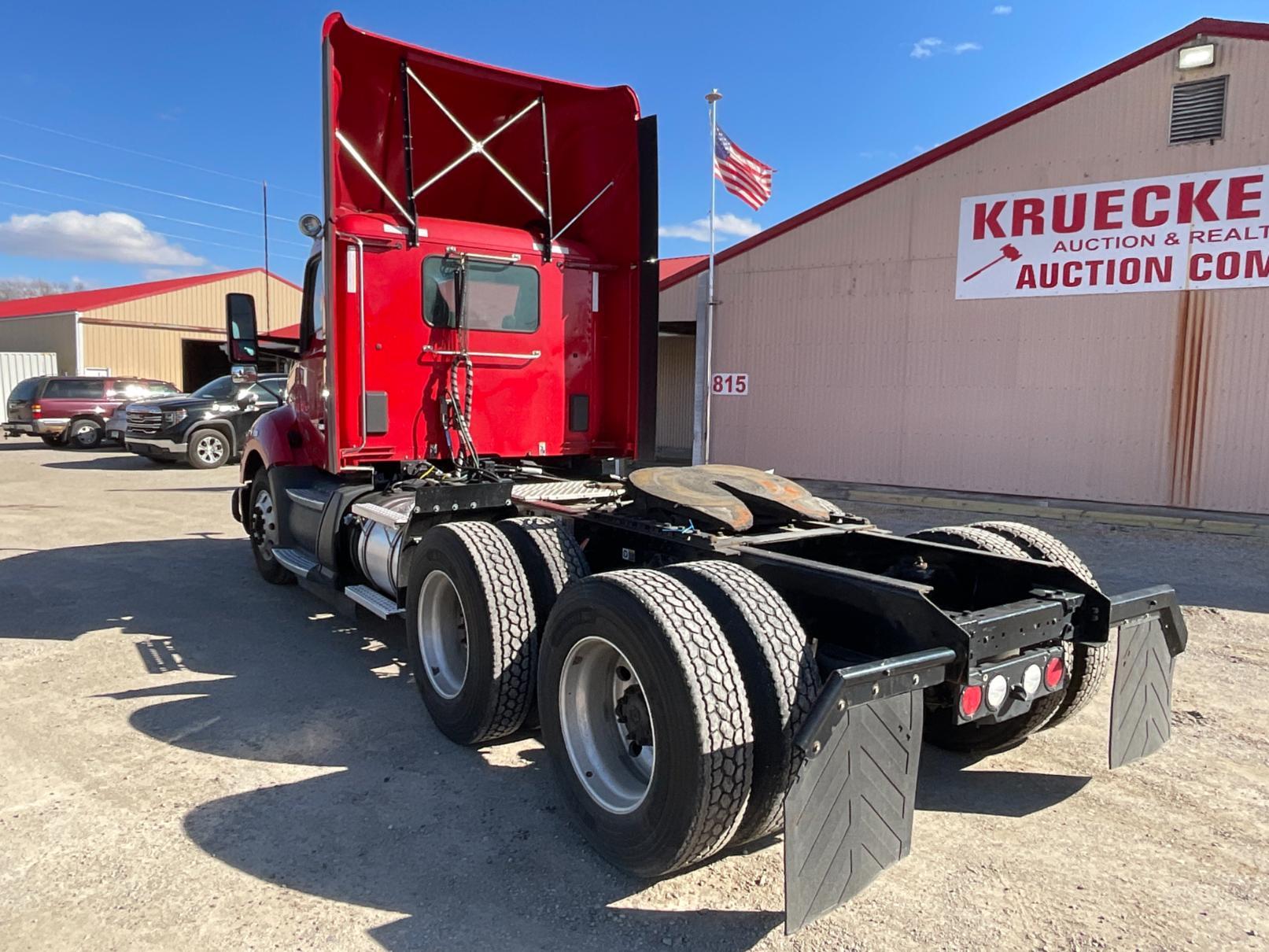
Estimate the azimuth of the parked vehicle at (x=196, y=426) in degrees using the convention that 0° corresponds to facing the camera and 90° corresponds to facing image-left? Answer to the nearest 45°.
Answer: approximately 45°

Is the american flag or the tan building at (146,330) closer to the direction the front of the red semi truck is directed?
the tan building

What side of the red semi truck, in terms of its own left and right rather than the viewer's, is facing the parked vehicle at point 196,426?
front

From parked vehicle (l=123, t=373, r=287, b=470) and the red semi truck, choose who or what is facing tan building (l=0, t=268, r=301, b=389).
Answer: the red semi truck

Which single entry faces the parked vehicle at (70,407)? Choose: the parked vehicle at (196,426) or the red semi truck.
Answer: the red semi truck

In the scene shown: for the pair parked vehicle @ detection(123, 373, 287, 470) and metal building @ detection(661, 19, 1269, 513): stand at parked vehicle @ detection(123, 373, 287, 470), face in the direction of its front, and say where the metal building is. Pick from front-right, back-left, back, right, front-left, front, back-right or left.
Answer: left

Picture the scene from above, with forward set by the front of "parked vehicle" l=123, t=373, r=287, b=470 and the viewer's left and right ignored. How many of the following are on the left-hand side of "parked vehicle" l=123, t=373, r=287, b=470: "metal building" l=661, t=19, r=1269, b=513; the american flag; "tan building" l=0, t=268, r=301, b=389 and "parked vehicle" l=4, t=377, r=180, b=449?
2

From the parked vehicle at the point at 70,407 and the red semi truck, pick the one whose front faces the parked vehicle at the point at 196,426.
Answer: the red semi truck

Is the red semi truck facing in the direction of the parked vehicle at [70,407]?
yes

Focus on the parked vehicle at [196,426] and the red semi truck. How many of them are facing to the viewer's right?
0

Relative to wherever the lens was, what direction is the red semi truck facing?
facing away from the viewer and to the left of the viewer

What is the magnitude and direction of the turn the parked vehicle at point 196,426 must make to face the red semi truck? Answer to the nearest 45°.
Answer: approximately 45° to its left

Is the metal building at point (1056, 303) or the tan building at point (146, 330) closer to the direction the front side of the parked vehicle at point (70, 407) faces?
the tan building
